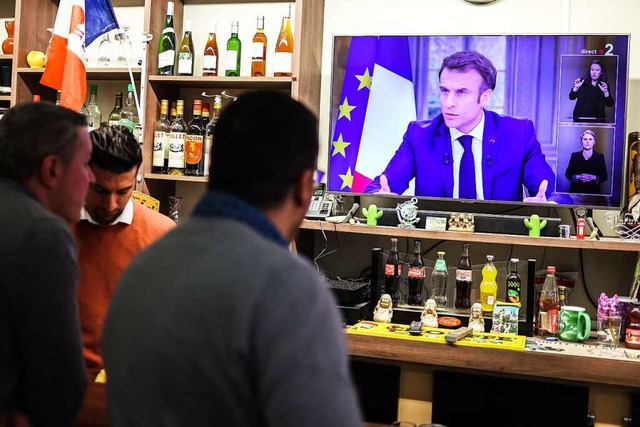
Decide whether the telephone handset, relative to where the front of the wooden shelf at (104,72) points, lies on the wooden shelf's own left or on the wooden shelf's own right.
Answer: on the wooden shelf's own left

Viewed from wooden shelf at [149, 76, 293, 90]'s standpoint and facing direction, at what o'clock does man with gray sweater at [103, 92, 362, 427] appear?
The man with gray sweater is roughly at 12 o'clock from the wooden shelf.

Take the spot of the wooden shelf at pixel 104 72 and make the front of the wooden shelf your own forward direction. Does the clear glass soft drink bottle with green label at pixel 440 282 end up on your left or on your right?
on your left

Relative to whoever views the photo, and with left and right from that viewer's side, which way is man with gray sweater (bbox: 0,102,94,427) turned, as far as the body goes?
facing away from the viewer and to the right of the viewer

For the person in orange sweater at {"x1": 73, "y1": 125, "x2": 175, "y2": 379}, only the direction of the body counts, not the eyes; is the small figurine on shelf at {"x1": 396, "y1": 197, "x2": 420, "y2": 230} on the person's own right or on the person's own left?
on the person's own left

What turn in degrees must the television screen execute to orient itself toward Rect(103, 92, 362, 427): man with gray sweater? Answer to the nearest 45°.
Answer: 0° — it already faces them

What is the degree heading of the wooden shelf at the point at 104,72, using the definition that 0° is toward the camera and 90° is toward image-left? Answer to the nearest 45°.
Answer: approximately 0°

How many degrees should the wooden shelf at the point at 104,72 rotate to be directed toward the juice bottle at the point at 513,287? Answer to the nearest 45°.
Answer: approximately 45° to its left

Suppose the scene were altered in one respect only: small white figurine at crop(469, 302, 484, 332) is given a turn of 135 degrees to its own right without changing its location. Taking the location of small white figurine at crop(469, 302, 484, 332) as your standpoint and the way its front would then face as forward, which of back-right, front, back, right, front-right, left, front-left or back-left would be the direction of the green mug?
back-right

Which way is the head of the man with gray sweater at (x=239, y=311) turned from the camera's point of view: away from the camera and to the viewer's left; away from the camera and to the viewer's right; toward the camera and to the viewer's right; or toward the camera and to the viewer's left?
away from the camera and to the viewer's right

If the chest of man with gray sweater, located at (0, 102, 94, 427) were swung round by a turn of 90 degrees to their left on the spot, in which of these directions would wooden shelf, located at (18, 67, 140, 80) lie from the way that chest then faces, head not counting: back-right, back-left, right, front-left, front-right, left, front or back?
front-right
